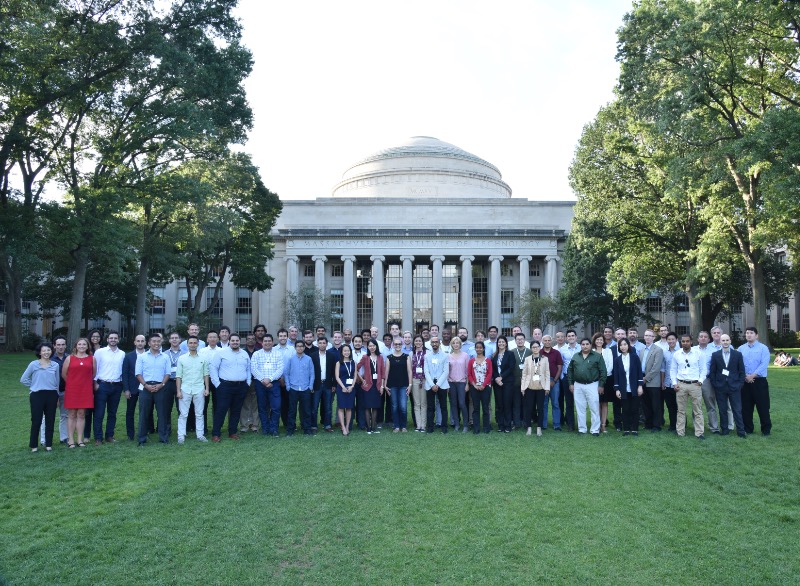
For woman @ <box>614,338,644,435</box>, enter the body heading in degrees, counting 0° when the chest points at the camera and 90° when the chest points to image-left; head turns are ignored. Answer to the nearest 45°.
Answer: approximately 0°

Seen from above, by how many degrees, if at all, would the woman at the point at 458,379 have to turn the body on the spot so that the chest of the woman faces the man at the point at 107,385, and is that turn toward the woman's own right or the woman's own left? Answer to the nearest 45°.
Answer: approximately 90° to the woman's own right

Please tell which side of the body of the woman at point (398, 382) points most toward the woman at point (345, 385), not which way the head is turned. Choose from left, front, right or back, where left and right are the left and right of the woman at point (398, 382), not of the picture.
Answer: right

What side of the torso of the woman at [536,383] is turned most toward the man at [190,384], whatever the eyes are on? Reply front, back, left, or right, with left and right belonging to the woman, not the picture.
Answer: right

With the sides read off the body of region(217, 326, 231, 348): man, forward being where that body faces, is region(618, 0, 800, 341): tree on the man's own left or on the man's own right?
on the man's own left

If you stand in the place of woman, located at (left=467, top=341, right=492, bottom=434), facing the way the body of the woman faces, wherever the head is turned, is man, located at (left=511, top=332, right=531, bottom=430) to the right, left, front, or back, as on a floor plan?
left

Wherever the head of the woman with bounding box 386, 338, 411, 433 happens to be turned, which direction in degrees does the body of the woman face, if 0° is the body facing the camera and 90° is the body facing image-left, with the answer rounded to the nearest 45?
approximately 0°

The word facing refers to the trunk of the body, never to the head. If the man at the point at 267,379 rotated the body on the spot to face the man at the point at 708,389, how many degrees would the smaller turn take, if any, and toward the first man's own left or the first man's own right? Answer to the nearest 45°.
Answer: approximately 90° to the first man's own left
